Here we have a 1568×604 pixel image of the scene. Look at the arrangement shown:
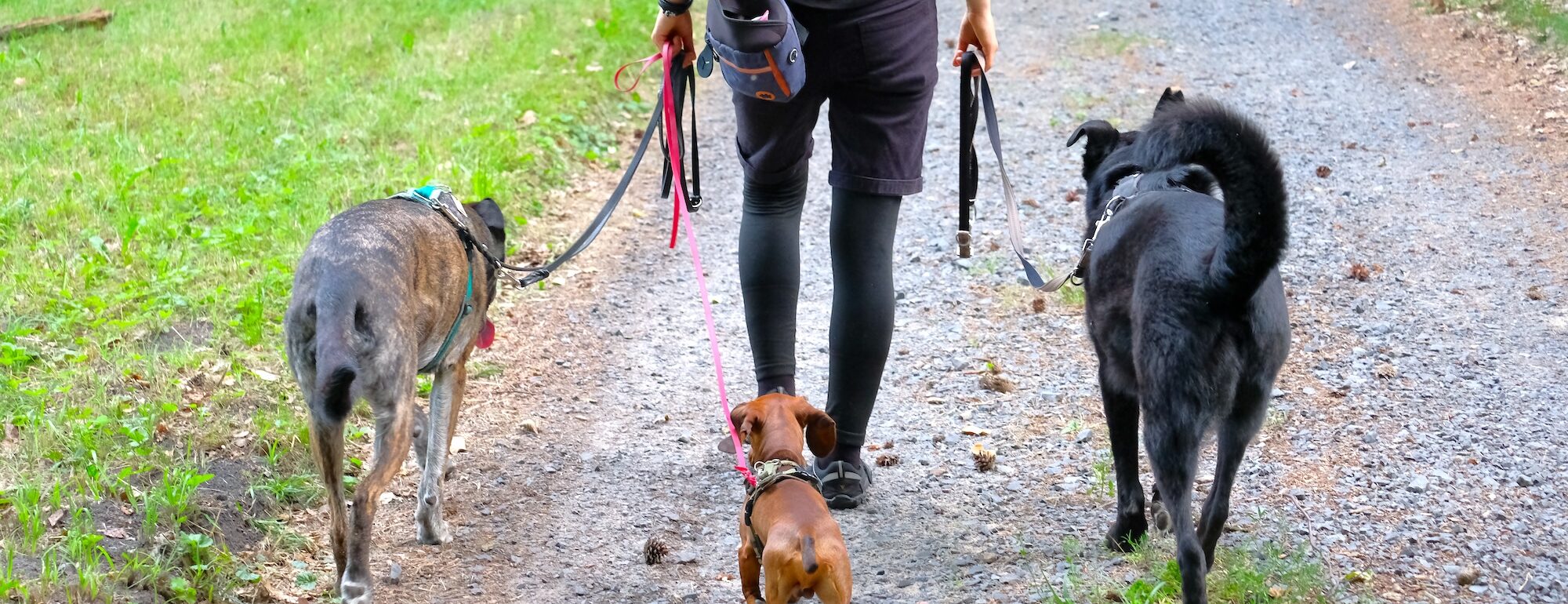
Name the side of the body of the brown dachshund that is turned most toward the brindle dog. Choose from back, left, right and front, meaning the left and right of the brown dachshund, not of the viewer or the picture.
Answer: left

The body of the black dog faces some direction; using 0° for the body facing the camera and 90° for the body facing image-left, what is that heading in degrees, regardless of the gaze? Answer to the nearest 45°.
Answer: approximately 135°

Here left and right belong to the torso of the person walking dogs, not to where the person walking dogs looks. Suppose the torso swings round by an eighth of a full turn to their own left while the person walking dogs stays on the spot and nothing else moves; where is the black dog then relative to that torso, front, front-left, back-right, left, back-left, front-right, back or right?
back

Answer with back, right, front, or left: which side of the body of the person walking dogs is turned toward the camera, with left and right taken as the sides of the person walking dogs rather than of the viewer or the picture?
back

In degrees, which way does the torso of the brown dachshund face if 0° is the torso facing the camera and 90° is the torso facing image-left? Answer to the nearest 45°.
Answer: approximately 180°

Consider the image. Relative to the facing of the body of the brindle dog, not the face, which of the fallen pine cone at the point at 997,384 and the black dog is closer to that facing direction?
the fallen pine cone

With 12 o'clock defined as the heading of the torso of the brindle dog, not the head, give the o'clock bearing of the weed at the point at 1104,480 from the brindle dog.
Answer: The weed is roughly at 2 o'clock from the brindle dog.

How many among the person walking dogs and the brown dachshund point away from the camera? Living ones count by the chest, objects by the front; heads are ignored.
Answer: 2

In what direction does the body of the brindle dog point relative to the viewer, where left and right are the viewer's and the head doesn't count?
facing away from the viewer and to the right of the viewer

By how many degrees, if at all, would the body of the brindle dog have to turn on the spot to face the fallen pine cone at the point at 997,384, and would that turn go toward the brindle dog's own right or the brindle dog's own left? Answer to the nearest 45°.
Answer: approximately 45° to the brindle dog's own right

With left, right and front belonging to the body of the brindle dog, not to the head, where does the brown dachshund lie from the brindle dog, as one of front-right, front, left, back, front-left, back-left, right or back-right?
right
